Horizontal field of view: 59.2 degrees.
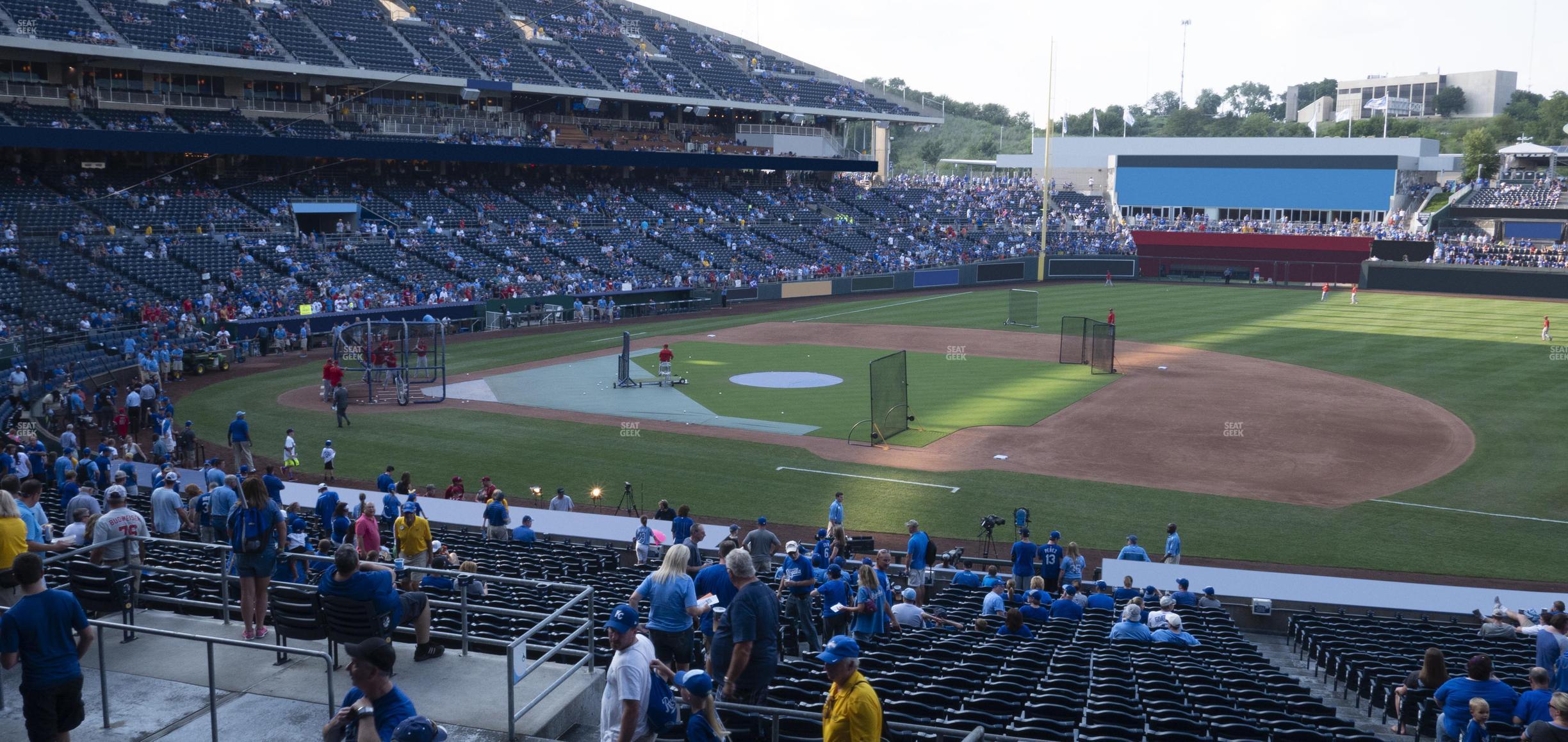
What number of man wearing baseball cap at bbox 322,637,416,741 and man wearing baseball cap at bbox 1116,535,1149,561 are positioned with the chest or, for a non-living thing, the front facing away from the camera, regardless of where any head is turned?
1

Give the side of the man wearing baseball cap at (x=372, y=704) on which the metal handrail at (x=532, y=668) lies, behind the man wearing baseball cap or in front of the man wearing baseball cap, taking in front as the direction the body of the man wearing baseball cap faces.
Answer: behind

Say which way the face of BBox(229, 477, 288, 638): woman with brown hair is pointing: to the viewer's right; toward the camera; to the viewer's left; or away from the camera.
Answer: away from the camera

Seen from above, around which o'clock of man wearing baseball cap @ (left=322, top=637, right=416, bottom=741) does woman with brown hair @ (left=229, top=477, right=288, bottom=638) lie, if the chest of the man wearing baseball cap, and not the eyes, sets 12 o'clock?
The woman with brown hair is roughly at 4 o'clock from the man wearing baseball cap.

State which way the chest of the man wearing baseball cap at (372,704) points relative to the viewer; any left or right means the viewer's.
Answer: facing the viewer and to the left of the viewer

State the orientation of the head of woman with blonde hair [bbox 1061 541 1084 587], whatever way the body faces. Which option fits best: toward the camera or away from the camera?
away from the camera

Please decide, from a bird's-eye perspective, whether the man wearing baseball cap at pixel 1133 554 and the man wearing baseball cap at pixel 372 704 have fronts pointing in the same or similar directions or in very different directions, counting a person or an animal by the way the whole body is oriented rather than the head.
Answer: very different directions

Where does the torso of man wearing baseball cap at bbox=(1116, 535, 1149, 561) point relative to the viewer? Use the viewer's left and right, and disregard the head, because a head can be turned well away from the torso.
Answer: facing away from the viewer

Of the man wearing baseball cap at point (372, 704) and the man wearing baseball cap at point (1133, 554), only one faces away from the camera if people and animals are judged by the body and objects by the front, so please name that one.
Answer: the man wearing baseball cap at point (1133, 554)
